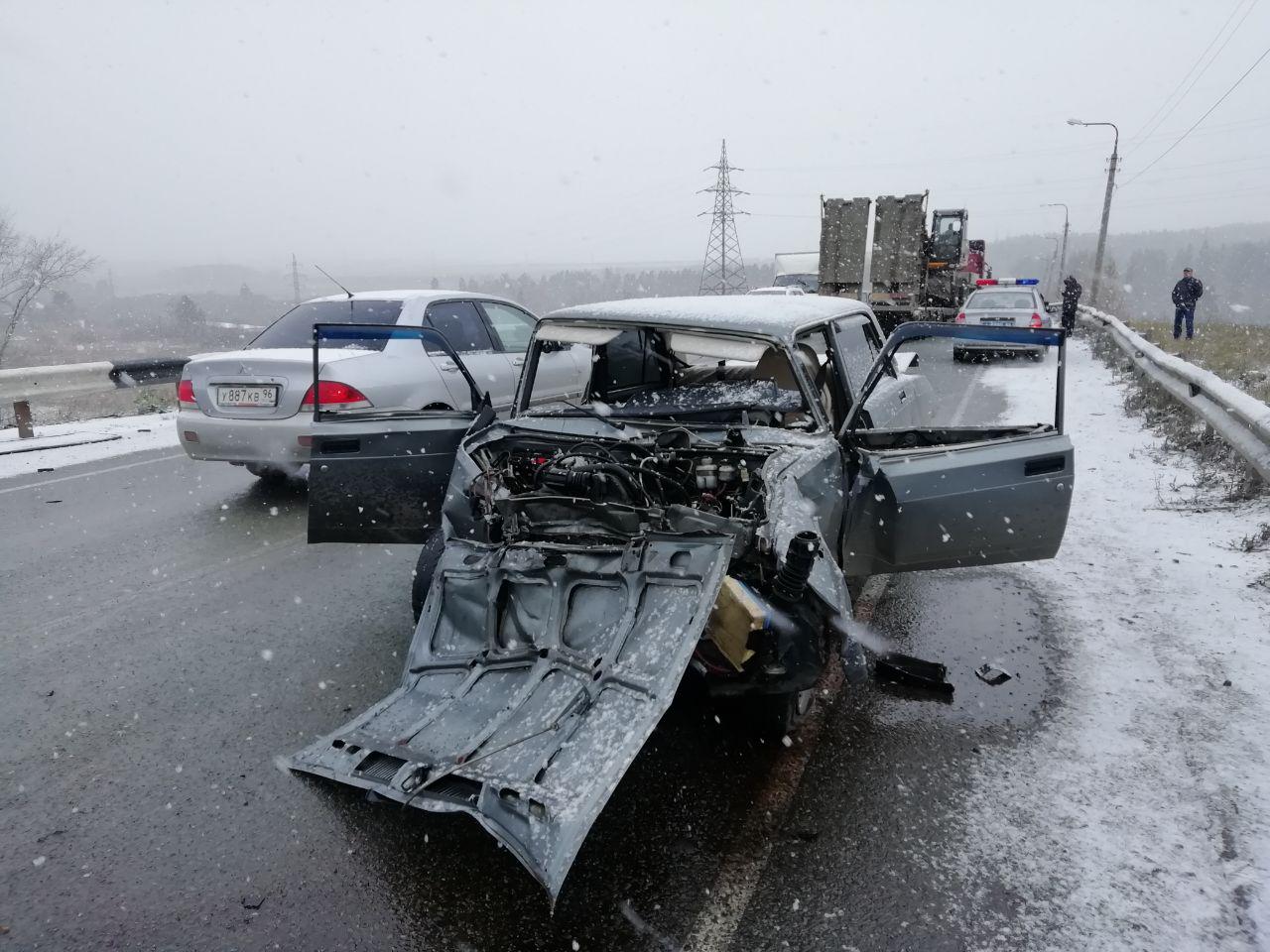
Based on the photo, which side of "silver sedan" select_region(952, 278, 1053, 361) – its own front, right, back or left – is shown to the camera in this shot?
back

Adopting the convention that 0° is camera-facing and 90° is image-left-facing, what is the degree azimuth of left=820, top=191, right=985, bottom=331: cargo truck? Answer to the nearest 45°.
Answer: approximately 225°

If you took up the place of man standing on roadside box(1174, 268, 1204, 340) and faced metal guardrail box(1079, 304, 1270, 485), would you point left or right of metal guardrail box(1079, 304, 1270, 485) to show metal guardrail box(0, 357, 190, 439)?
right

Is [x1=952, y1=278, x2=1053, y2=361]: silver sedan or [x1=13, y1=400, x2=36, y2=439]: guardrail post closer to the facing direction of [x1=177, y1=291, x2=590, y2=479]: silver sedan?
the silver sedan

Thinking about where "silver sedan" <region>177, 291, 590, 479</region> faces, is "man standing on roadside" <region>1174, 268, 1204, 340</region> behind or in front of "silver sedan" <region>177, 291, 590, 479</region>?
in front

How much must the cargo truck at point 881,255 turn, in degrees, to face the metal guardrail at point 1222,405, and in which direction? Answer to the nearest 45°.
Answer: approximately 135° to its right

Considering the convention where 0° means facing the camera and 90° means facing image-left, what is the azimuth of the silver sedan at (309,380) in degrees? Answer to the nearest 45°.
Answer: approximately 225°

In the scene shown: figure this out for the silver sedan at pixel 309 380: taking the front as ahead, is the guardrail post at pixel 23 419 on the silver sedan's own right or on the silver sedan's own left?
on the silver sedan's own left

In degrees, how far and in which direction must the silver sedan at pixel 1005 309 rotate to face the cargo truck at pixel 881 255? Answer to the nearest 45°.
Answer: approximately 45° to its left

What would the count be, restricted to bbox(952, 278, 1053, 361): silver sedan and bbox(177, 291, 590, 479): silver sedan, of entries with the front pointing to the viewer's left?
0

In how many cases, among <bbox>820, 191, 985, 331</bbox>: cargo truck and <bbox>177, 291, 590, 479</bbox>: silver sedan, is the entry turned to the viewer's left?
0
